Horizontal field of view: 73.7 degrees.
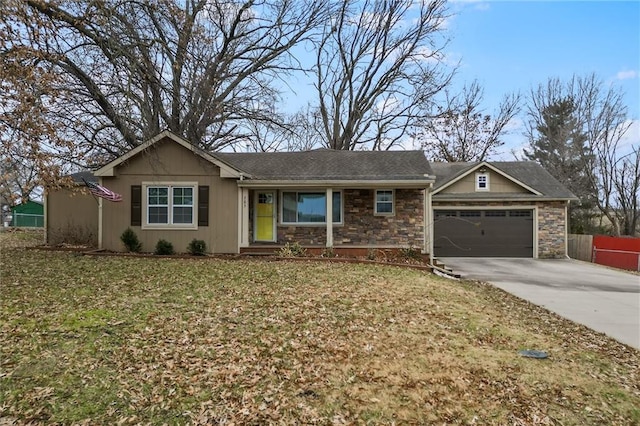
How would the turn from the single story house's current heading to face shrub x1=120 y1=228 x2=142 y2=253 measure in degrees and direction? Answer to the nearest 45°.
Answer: approximately 90° to its right

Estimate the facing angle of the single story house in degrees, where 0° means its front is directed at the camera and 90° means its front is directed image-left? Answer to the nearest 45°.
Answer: approximately 0°

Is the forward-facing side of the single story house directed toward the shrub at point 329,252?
yes

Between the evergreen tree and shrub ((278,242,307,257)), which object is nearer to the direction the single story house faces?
the shrub

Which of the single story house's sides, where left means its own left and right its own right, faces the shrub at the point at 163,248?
right

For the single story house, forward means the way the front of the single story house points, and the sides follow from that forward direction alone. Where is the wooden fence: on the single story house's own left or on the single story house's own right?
on the single story house's own left

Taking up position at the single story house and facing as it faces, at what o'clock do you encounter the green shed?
The green shed is roughly at 4 o'clock from the single story house.

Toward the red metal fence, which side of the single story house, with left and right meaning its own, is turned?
left

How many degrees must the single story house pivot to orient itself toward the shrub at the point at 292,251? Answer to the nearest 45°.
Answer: approximately 45° to its right
